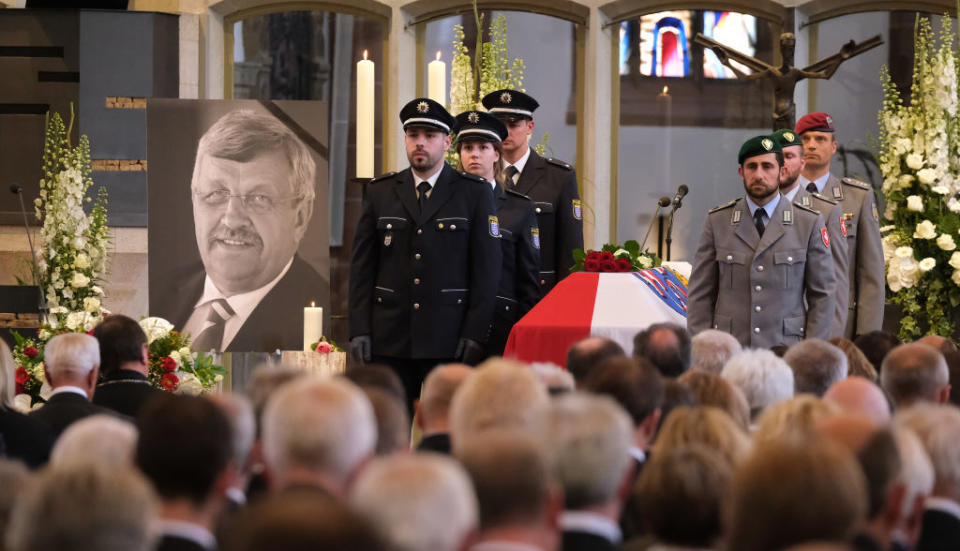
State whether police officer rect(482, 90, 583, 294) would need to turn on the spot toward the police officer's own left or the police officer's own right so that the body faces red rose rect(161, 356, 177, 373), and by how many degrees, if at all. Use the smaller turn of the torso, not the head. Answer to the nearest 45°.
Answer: approximately 45° to the police officer's own right

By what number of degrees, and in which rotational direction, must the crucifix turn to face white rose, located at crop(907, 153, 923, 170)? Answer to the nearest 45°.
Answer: approximately 45° to its left

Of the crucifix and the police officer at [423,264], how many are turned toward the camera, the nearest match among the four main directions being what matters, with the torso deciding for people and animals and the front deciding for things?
2

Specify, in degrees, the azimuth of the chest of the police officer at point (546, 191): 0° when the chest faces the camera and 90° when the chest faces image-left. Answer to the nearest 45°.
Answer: approximately 45°

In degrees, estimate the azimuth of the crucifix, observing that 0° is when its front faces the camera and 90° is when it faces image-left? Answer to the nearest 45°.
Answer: approximately 0°

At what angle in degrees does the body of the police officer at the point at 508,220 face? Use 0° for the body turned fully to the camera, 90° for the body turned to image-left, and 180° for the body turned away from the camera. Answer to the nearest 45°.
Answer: approximately 45°
